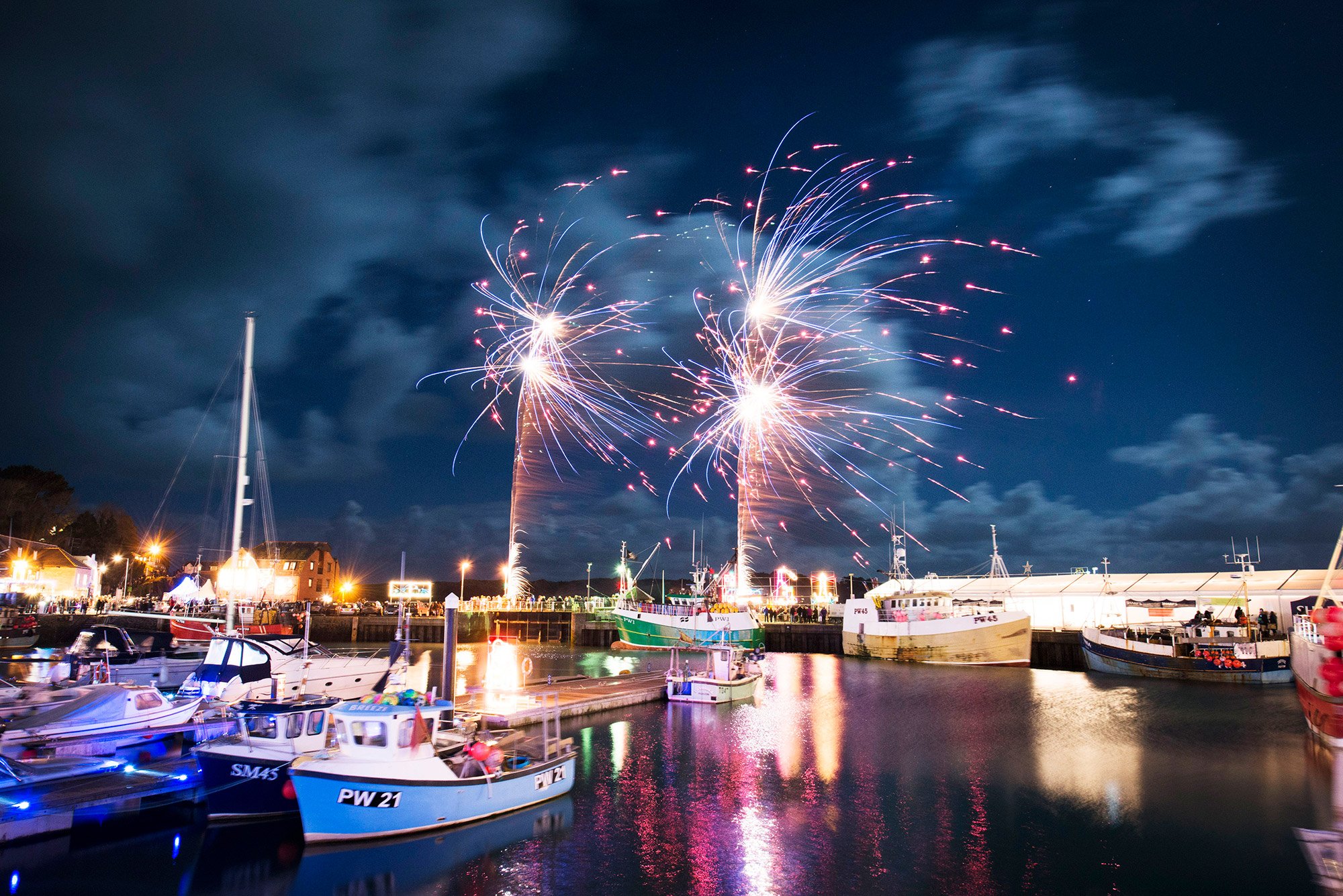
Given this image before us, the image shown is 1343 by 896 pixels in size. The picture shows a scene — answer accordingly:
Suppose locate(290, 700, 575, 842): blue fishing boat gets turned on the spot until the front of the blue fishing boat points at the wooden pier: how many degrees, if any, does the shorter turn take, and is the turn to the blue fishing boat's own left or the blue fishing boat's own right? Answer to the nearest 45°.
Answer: approximately 135° to the blue fishing boat's own right

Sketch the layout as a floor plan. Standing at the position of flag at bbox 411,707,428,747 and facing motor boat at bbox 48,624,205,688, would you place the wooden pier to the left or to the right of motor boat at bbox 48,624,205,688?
right

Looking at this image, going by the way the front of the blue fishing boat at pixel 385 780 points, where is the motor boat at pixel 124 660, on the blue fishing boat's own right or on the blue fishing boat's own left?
on the blue fishing boat's own right

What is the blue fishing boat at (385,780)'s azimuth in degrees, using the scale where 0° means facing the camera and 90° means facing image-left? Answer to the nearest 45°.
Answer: approximately 45°
